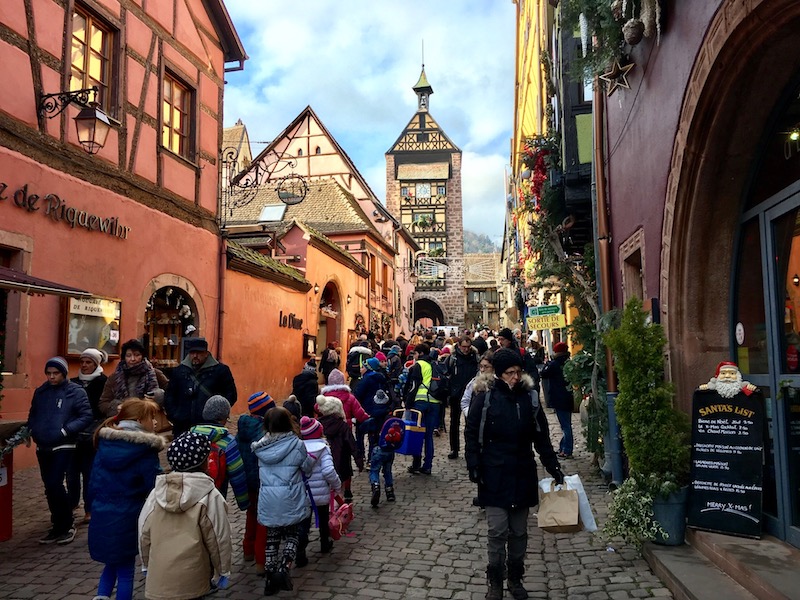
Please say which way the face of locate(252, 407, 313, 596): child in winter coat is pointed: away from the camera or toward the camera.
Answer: away from the camera

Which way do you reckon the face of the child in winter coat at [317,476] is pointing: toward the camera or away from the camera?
away from the camera

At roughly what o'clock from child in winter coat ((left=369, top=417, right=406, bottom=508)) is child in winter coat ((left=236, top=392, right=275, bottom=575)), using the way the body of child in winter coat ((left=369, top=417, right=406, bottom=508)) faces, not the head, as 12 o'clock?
child in winter coat ((left=236, top=392, right=275, bottom=575)) is roughly at 7 o'clock from child in winter coat ((left=369, top=417, right=406, bottom=508)).

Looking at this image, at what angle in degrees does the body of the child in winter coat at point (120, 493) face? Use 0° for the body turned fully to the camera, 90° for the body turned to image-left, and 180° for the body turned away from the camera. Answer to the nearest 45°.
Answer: approximately 225°

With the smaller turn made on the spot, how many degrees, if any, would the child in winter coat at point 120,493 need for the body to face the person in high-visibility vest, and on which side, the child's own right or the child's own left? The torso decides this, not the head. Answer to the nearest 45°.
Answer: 0° — they already face them

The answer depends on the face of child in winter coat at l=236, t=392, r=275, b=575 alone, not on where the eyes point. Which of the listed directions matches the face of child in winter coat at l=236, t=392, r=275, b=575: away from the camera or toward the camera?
away from the camera

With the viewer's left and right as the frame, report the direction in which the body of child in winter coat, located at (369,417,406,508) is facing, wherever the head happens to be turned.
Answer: facing away from the viewer

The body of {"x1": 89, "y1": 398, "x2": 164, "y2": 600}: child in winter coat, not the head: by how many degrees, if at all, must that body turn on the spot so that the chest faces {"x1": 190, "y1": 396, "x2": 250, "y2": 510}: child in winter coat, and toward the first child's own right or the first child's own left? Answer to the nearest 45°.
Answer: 0° — they already face them

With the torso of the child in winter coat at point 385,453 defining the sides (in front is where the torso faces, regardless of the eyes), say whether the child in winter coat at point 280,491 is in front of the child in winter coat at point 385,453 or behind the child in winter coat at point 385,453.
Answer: behind

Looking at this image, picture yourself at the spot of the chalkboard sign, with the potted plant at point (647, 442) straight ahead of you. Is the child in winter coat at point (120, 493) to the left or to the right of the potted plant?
left

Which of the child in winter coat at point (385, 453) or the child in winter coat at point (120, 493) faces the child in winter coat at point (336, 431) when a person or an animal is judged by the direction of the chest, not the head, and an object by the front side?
the child in winter coat at point (120, 493)
